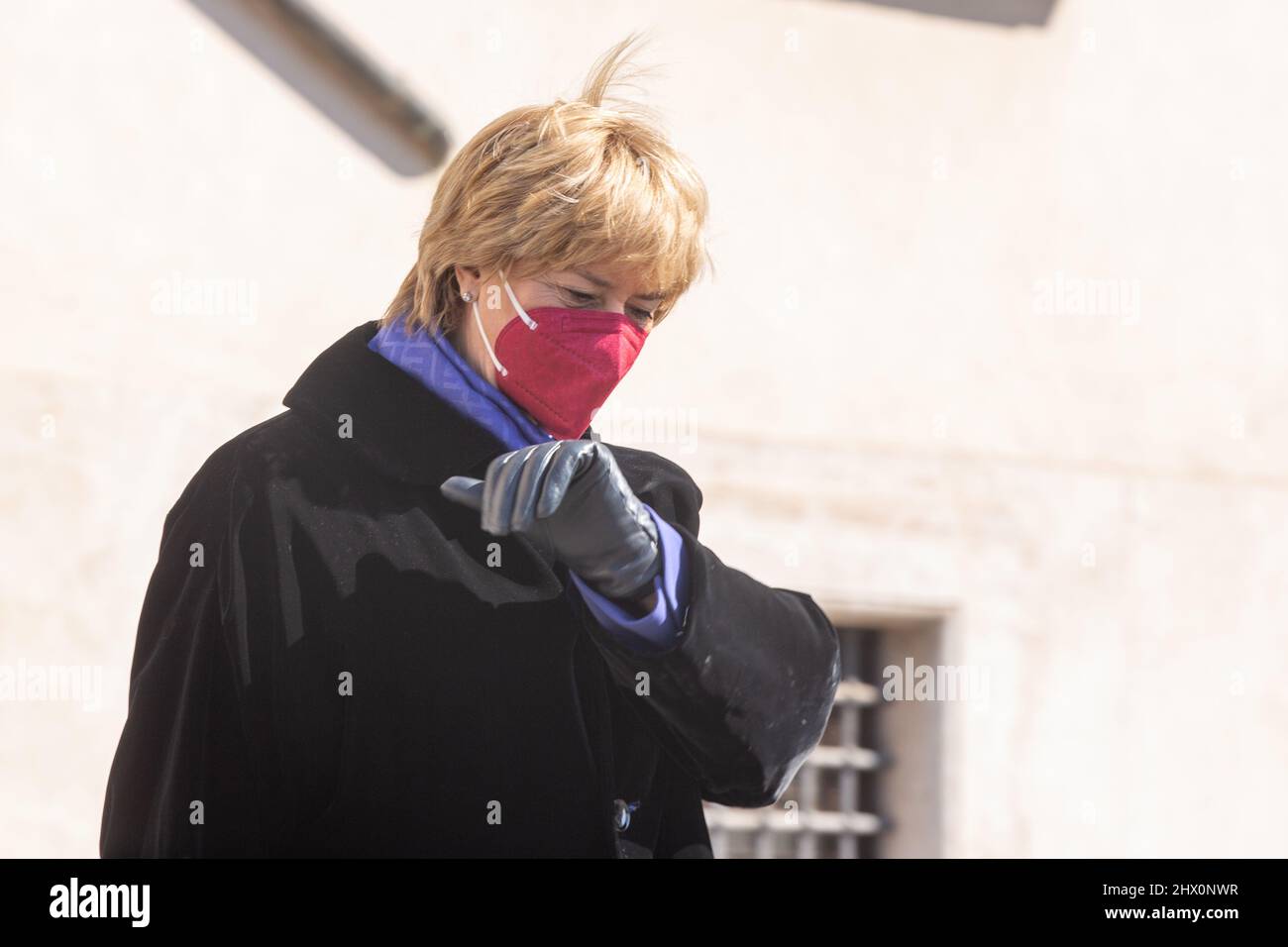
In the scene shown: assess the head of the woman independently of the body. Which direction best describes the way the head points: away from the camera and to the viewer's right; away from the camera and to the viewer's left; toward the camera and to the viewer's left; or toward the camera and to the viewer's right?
toward the camera and to the viewer's right

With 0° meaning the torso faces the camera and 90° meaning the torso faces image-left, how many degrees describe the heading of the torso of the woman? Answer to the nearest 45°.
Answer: approximately 315°
